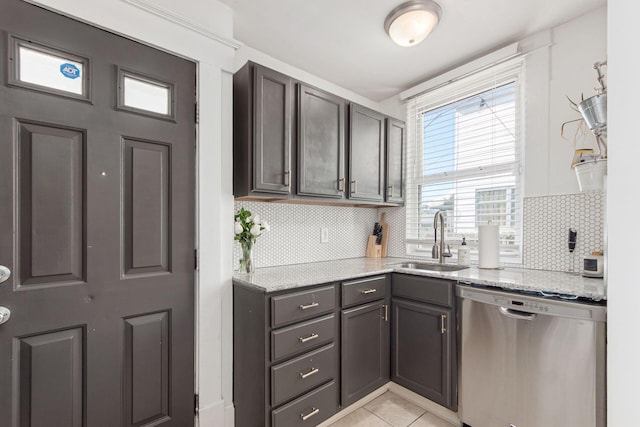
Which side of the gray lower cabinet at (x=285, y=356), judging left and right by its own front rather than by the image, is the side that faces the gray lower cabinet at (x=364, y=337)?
left

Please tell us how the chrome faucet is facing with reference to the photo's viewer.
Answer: facing the viewer and to the left of the viewer

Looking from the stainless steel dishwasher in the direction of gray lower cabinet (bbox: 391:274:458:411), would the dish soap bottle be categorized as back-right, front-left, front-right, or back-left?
front-right

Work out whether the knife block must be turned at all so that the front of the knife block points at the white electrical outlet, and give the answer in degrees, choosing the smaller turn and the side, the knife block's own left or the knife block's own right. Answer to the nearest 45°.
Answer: approximately 90° to the knife block's own right

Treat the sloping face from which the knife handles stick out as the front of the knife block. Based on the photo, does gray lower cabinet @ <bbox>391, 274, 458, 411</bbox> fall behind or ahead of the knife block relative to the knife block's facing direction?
ahead

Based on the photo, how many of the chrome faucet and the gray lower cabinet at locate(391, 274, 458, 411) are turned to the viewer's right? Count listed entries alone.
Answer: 0

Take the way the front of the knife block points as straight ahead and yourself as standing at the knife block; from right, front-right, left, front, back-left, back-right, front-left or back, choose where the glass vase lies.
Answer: right

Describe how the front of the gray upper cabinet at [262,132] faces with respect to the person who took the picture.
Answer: facing the viewer and to the right of the viewer

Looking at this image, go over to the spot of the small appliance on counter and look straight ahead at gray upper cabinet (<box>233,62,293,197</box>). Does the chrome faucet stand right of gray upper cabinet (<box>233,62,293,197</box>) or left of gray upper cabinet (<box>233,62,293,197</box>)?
right

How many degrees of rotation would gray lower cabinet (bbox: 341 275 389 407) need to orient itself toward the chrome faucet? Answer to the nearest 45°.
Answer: approximately 90° to its left

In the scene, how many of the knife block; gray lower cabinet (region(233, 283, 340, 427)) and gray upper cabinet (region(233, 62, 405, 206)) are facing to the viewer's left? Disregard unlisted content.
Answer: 0

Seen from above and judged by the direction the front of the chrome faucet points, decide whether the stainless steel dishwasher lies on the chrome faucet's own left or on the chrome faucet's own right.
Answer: on the chrome faucet's own left

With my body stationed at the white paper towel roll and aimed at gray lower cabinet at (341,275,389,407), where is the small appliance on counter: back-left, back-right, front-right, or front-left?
back-left

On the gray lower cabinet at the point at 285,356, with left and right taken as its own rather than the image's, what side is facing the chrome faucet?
left

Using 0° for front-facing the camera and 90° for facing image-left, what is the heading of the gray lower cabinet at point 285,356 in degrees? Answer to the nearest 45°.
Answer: approximately 315°
